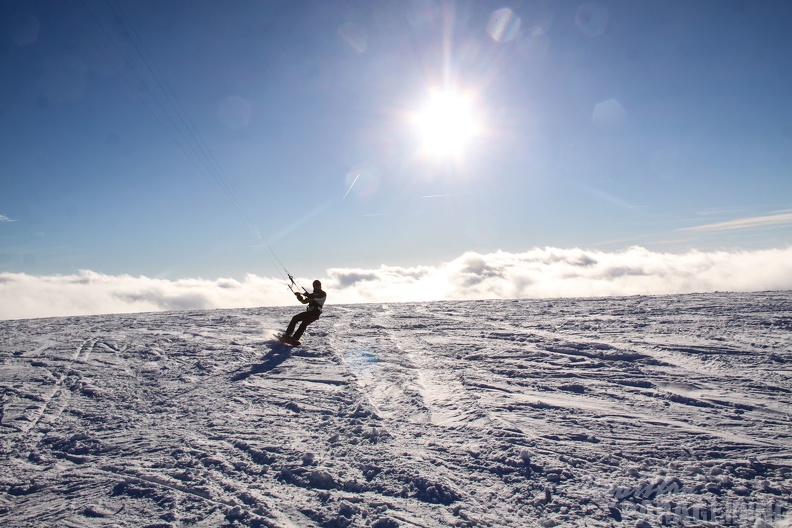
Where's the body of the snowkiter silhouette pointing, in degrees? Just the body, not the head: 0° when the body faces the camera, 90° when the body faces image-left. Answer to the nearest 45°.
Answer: approximately 45°
